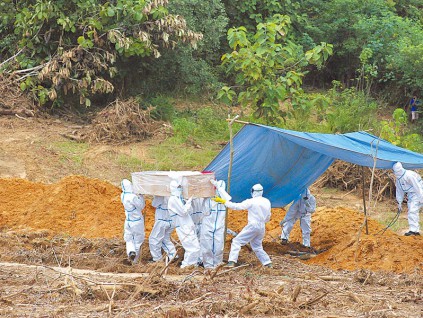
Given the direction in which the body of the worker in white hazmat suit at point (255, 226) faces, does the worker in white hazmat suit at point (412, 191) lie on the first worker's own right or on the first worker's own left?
on the first worker's own right

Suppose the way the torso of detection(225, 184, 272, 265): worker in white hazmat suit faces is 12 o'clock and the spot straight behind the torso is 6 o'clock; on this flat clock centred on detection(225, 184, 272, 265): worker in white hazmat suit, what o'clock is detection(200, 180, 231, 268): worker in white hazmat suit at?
detection(200, 180, 231, 268): worker in white hazmat suit is roughly at 11 o'clock from detection(225, 184, 272, 265): worker in white hazmat suit.

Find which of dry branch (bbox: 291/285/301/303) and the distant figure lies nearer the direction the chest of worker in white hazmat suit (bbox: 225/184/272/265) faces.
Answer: the distant figure

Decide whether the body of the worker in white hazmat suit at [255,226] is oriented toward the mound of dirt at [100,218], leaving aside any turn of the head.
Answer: yes

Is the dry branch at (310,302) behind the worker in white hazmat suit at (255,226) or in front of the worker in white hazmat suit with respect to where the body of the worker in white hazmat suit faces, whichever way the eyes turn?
behind

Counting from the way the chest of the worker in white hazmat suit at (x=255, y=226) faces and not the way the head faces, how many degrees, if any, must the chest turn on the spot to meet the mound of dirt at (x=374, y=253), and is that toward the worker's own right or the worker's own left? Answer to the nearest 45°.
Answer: approximately 135° to the worker's own right

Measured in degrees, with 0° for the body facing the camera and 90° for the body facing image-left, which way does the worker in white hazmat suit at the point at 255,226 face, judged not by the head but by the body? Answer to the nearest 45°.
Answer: approximately 135°
